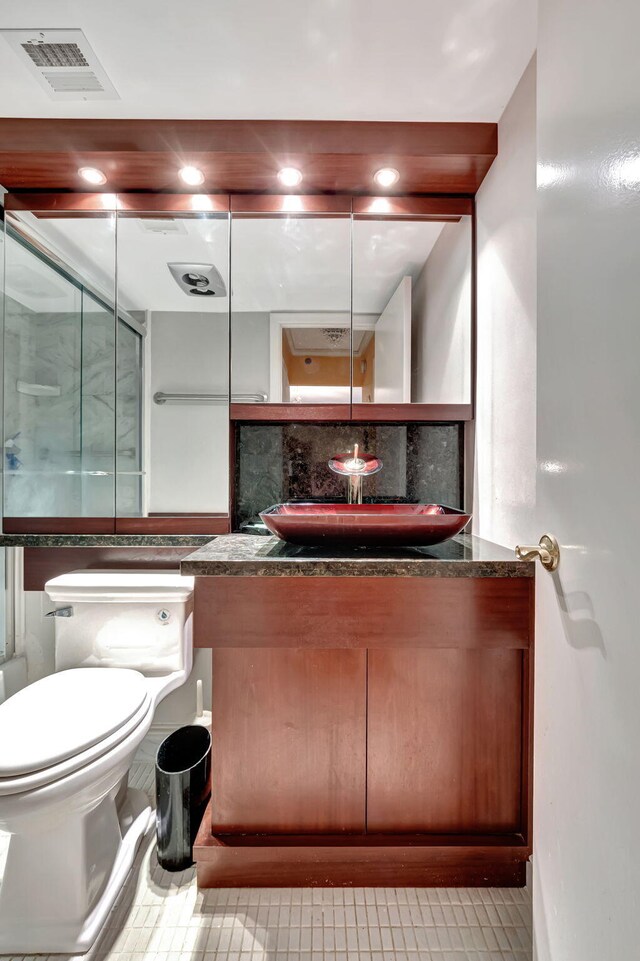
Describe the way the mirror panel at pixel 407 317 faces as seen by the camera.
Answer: facing the viewer

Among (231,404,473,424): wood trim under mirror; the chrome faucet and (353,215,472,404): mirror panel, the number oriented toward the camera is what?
3

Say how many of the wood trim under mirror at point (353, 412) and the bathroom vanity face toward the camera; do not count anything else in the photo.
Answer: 2

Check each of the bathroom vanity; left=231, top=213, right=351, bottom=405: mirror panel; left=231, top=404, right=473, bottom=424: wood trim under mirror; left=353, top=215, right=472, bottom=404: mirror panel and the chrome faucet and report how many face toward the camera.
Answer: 5

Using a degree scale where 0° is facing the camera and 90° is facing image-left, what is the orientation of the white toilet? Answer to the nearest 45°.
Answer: approximately 45°

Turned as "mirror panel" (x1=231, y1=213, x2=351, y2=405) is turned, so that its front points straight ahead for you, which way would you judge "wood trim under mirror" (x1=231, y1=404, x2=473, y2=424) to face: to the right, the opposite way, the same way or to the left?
the same way

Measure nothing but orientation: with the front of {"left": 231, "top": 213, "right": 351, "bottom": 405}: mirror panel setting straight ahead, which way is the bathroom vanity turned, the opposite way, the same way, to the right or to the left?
the same way

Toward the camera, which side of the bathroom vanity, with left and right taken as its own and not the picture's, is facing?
front

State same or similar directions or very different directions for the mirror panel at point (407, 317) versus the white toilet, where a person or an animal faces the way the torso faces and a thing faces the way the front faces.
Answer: same or similar directions

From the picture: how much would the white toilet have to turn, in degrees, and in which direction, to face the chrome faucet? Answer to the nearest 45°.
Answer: approximately 135° to its left

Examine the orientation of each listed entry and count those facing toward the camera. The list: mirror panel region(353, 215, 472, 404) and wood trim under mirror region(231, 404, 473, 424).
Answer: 2
